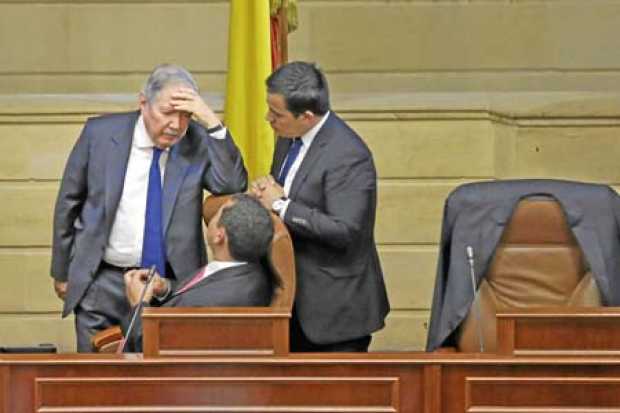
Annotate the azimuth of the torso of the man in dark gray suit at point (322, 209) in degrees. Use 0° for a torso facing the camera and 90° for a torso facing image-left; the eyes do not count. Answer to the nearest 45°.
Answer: approximately 45°

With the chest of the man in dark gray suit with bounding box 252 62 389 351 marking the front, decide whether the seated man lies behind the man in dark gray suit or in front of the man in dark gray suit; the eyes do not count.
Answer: in front

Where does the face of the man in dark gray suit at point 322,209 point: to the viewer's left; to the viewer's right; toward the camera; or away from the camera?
to the viewer's left

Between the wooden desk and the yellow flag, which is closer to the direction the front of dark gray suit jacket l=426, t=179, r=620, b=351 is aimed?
the wooden desk

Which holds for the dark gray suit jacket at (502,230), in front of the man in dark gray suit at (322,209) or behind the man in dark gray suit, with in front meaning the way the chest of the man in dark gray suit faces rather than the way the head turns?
behind
